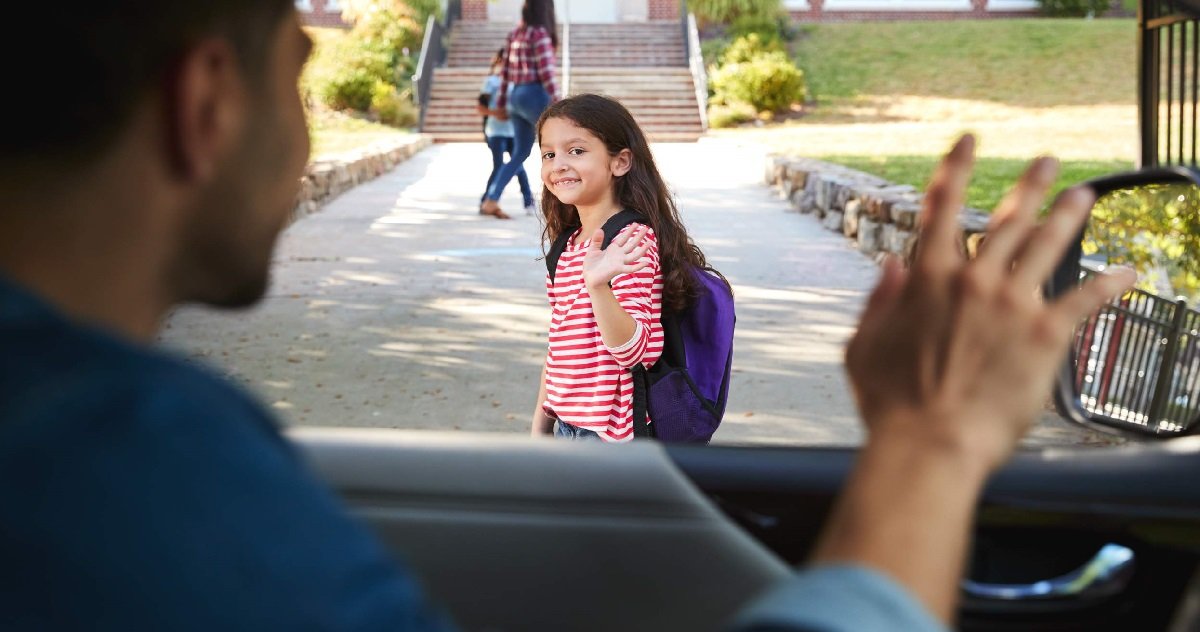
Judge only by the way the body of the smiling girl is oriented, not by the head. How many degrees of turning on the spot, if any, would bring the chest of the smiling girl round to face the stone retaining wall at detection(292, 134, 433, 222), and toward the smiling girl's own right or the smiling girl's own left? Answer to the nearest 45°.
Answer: approximately 135° to the smiling girl's own right

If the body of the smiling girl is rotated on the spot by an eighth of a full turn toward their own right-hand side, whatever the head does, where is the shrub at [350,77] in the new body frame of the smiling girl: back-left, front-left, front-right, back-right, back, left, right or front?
right

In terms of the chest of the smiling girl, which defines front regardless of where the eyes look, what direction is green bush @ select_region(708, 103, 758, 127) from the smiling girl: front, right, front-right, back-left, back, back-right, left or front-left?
back-right

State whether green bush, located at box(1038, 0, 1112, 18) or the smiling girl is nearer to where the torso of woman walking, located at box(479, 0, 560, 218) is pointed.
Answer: the green bush

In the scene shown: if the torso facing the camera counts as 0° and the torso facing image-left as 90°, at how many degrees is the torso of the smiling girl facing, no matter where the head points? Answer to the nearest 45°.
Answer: approximately 45°

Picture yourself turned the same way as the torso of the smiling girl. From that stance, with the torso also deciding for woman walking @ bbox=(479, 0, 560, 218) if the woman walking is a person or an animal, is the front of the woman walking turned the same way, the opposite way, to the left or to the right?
the opposite way

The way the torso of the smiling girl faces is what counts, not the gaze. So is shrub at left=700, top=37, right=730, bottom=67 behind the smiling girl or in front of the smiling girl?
behind

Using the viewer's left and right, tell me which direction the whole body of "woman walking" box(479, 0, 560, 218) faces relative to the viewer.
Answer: facing away from the viewer and to the right of the viewer
